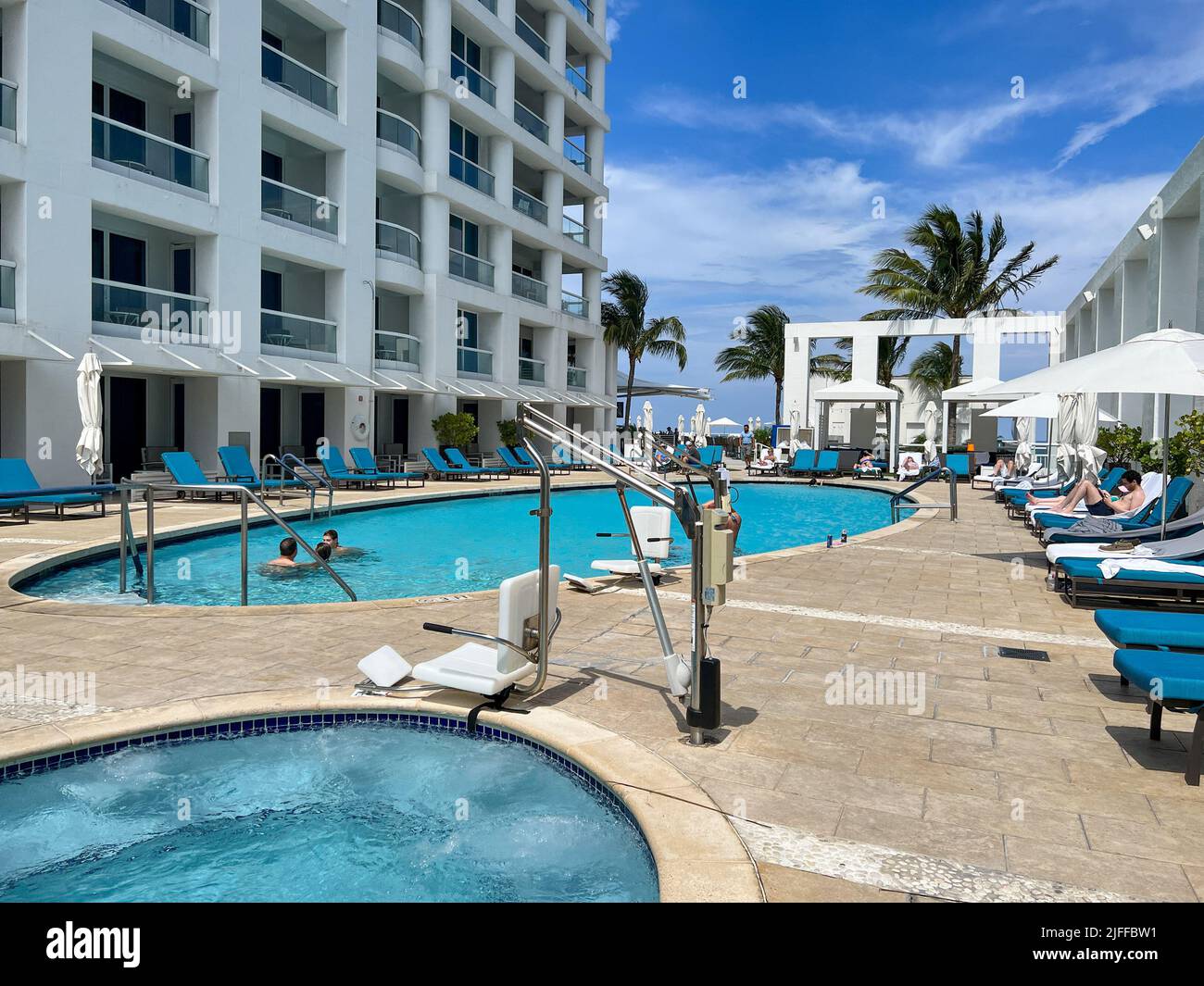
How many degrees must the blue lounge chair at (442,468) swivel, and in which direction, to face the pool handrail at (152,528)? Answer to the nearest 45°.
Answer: approximately 90° to its right

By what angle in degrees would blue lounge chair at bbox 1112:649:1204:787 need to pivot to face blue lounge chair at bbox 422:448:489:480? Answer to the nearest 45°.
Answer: approximately 45° to its right

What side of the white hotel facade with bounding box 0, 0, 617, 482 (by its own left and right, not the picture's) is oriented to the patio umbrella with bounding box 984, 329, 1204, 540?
front

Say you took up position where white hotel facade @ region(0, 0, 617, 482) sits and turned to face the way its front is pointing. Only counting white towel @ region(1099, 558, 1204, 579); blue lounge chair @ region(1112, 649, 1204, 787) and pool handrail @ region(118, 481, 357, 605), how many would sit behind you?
0

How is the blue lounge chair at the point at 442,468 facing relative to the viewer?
to the viewer's right

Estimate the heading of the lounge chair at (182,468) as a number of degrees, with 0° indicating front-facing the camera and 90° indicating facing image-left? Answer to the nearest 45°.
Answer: approximately 315°

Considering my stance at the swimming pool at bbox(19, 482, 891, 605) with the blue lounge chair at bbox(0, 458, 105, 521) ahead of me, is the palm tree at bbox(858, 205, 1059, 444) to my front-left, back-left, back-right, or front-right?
back-right

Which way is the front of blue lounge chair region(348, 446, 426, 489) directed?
to the viewer's right

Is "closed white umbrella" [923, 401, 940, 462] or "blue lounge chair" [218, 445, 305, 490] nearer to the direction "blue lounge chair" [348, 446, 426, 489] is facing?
the closed white umbrella

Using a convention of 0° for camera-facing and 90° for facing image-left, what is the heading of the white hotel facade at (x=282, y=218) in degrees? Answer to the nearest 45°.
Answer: approximately 315°

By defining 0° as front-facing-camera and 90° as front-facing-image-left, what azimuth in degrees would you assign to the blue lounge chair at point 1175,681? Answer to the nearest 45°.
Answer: approximately 90°

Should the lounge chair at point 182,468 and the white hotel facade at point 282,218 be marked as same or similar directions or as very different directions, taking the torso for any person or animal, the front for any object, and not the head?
same or similar directions

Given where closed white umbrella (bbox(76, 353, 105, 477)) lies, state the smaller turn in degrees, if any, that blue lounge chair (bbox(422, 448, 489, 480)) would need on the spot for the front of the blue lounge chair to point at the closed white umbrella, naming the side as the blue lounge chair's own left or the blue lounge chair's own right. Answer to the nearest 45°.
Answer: approximately 135° to the blue lounge chair's own right

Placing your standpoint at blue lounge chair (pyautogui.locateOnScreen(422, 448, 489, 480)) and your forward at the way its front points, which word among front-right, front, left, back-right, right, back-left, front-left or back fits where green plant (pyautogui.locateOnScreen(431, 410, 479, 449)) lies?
left
